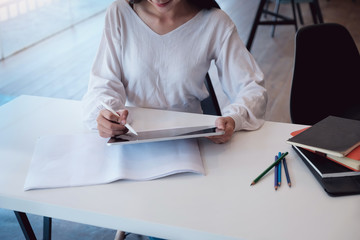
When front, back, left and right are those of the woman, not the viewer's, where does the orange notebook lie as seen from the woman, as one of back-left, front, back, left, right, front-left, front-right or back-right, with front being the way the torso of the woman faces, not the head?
front-left

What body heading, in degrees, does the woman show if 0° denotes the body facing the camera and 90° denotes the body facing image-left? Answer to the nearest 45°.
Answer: approximately 0°

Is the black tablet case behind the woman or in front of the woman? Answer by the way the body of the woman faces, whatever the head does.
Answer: in front

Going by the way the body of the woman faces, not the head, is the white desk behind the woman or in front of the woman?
in front

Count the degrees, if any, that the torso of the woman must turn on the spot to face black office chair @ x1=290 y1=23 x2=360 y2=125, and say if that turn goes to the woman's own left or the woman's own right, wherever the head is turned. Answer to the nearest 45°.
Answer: approximately 135° to the woman's own left

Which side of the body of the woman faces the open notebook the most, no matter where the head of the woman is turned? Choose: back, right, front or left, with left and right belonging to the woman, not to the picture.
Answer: front

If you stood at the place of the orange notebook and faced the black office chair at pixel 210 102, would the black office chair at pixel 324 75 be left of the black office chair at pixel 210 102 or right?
right
